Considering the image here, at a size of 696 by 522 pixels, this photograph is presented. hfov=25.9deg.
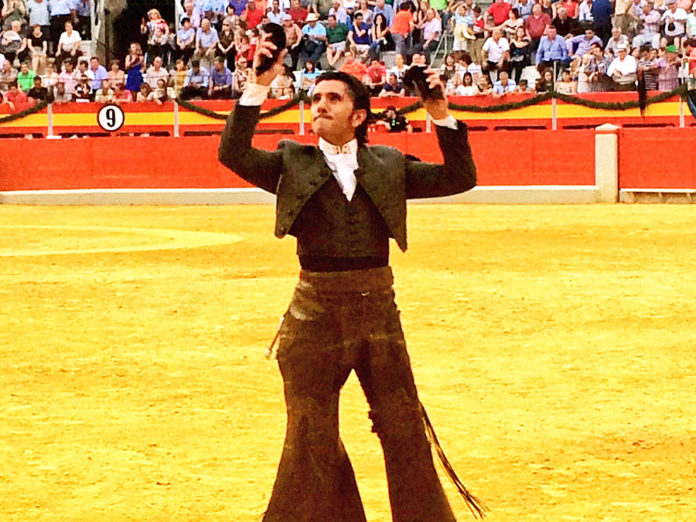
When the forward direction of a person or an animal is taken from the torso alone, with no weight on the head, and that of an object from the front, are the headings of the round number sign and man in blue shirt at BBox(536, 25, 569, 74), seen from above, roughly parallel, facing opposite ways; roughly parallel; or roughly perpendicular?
roughly parallel

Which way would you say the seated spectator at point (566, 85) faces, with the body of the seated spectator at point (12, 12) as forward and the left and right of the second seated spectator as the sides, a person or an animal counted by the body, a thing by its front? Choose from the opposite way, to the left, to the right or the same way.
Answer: the same way

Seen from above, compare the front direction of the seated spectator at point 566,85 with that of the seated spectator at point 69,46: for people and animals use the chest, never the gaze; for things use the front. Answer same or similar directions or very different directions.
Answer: same or similar directions

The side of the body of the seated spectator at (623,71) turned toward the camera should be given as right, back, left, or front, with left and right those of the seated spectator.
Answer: front

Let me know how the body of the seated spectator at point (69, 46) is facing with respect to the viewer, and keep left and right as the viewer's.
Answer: facing the viewer

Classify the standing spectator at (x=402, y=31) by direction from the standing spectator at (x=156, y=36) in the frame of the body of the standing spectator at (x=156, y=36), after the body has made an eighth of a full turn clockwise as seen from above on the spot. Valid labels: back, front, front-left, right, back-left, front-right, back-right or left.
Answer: left

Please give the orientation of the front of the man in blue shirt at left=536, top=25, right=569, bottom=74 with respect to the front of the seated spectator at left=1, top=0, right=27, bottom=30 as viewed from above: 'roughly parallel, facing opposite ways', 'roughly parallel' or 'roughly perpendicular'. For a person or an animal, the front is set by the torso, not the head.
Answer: roughly parallel

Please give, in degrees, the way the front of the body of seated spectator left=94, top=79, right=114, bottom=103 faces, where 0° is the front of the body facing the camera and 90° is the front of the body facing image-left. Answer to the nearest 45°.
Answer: approximately 0°

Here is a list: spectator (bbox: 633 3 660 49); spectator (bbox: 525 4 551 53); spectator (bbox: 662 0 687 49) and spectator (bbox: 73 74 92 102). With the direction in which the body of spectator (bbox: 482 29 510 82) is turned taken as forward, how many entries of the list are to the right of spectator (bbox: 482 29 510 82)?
1

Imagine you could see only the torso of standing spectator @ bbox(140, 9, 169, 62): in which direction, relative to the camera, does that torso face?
toward the camera

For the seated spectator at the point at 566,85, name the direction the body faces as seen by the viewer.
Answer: toward the camera

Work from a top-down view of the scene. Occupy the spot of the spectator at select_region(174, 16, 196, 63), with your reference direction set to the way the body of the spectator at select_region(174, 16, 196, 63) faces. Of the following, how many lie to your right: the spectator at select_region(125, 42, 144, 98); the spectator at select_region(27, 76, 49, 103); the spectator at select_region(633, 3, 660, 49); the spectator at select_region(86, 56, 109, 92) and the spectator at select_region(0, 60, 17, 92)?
4

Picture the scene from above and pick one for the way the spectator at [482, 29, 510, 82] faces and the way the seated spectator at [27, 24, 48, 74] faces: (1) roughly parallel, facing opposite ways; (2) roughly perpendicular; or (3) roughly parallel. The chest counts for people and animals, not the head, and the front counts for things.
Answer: roughly parallel

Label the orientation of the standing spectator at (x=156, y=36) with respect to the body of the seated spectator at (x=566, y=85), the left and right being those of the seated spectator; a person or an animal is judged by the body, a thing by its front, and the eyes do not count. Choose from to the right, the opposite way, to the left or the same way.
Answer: the same way

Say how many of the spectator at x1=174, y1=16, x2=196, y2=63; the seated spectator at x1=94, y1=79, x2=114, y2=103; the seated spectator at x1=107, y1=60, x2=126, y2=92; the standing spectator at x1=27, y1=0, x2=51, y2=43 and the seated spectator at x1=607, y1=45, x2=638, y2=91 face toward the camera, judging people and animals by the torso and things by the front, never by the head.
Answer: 5

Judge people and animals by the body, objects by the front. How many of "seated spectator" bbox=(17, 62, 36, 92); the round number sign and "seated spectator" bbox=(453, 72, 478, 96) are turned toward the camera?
3
